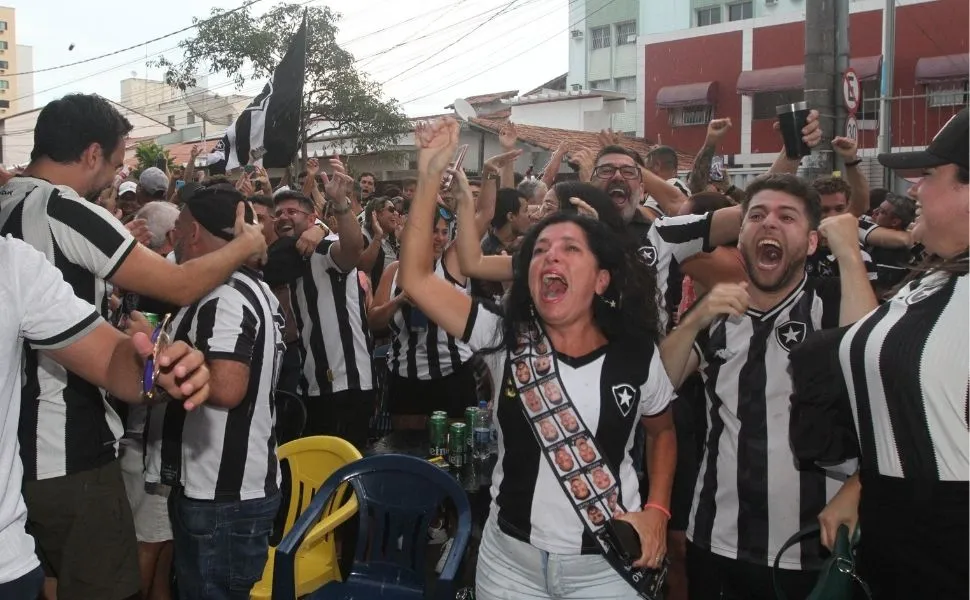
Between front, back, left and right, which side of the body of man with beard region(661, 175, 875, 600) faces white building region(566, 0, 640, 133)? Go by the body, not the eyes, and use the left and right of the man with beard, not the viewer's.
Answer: back

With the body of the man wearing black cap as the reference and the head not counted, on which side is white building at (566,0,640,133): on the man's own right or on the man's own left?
on the man's own right

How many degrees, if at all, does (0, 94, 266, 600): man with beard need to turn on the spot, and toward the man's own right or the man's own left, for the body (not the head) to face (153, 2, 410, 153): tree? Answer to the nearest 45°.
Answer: approximately 45° to the man's own left
